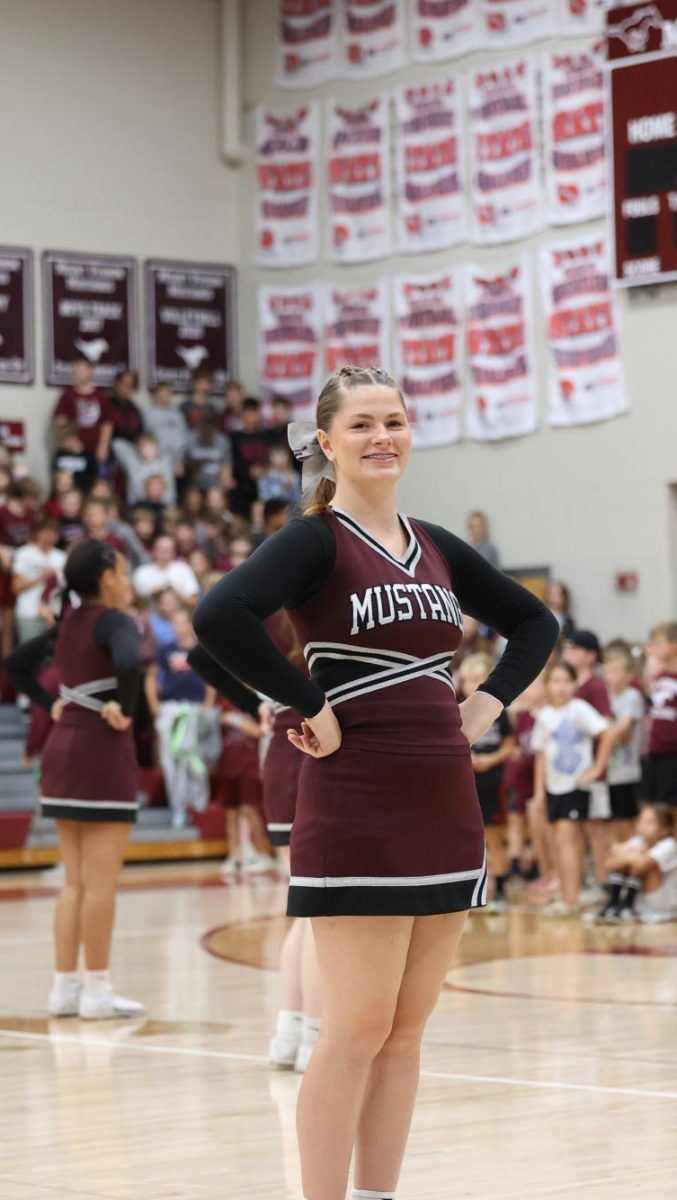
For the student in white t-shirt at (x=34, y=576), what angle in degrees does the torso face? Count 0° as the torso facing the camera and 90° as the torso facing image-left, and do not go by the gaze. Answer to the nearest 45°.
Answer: approximately 315°

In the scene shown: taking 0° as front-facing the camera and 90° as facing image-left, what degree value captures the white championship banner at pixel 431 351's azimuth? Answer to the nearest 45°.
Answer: approximately 0°

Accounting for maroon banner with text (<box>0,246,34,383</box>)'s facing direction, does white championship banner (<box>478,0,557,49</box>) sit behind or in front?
in front

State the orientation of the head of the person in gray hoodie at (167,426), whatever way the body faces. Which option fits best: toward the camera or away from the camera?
toward the camera

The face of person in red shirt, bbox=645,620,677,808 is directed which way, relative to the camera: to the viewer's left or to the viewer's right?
to the viewer's left

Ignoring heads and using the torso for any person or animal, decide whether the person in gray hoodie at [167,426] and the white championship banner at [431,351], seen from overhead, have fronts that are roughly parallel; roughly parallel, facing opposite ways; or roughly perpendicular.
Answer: roughly parallel

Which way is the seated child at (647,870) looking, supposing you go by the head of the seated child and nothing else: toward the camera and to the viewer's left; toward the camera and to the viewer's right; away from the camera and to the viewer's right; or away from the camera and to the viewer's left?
toward the camera and to the viewer's left

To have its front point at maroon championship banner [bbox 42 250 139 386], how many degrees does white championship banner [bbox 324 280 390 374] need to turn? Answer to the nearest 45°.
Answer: approximately 90° to its right

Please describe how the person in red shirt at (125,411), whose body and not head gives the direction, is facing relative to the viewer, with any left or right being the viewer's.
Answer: facing the viewer

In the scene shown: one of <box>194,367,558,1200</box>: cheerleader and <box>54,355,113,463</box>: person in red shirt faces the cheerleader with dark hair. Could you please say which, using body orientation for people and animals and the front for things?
the person in red shirt

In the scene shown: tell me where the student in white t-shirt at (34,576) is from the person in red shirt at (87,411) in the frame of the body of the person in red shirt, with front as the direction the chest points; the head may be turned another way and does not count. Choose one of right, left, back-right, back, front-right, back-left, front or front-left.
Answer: front

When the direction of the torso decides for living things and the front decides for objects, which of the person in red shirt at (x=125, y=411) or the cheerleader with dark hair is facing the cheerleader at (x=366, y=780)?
the person in red shirt

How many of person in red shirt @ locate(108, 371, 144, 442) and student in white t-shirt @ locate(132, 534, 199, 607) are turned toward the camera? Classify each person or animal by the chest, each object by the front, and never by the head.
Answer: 2

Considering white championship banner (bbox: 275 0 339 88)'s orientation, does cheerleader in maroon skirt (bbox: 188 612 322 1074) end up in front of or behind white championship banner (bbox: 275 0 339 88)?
in front

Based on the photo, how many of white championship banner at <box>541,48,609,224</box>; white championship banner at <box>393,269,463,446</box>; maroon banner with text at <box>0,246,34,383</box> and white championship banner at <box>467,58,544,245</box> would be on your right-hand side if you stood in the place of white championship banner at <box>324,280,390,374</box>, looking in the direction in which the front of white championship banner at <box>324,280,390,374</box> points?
1

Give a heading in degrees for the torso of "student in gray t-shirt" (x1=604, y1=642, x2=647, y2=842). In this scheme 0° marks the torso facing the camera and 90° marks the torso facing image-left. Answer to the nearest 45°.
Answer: approximately 45°

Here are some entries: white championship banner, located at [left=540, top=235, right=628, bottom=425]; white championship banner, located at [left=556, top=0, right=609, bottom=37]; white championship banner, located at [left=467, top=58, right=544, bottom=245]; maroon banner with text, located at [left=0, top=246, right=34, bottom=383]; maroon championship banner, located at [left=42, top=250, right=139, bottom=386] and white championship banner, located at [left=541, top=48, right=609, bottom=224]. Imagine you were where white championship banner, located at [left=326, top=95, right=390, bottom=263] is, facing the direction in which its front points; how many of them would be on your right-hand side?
2

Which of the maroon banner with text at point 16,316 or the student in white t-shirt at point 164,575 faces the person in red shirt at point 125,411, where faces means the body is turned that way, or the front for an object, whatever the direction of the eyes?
the maroon banner with text
